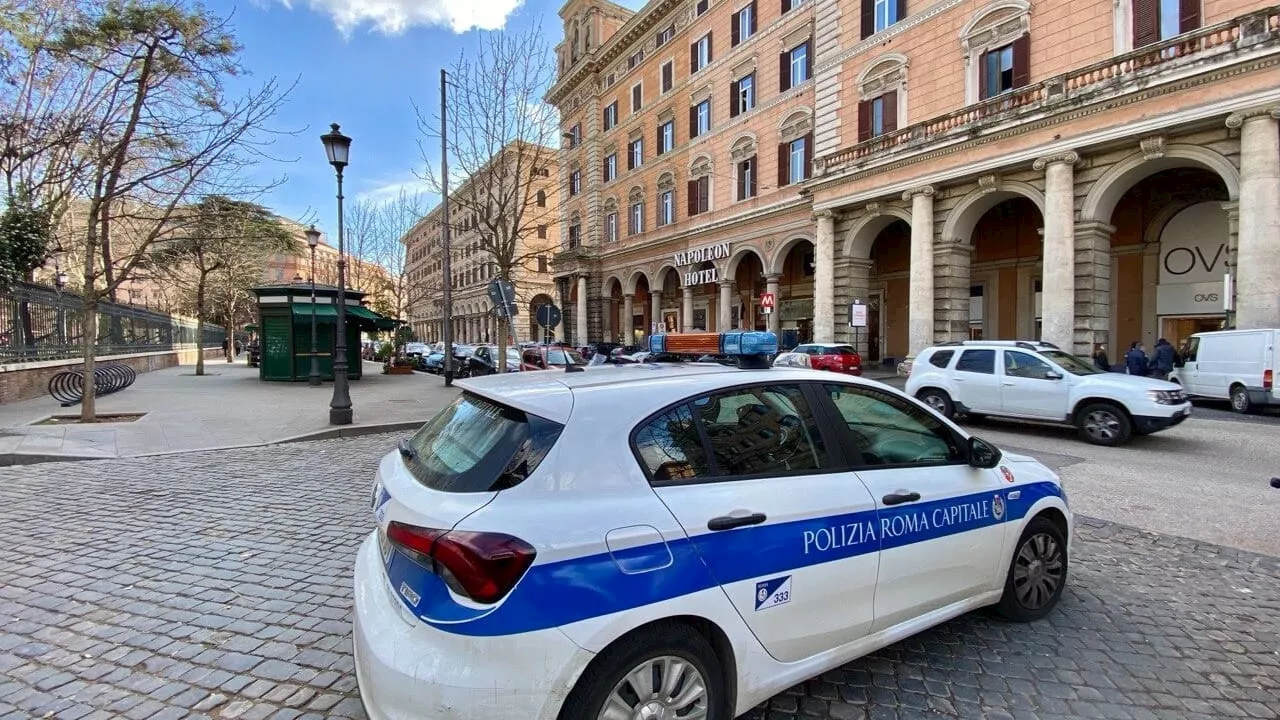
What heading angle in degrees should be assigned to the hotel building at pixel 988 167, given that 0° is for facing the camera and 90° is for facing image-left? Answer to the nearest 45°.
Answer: approximately 45°

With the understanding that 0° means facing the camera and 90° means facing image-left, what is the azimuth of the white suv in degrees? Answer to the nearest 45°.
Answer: approximately 315°

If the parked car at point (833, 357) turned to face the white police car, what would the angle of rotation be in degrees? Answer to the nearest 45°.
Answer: approximately 135° to its left

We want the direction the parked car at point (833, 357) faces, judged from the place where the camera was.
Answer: facing away from the viewer and to the left of the viewer

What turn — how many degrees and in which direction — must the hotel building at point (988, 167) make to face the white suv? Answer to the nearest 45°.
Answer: approximately 45° to its left

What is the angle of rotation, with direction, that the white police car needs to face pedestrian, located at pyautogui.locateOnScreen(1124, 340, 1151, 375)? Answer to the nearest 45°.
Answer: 0° — it already faces them

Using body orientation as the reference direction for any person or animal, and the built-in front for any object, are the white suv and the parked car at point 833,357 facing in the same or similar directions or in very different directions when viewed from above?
very different directions

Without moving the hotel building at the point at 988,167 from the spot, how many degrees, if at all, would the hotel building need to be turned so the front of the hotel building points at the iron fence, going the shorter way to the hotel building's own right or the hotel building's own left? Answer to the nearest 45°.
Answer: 0° — it already faces it

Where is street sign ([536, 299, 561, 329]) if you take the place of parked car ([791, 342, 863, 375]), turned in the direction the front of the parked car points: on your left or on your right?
on your left

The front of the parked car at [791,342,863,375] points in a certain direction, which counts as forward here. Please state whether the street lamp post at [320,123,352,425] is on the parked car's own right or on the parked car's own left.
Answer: on the parked car's own left

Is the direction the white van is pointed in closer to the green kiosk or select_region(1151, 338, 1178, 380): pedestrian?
the pedestrian
